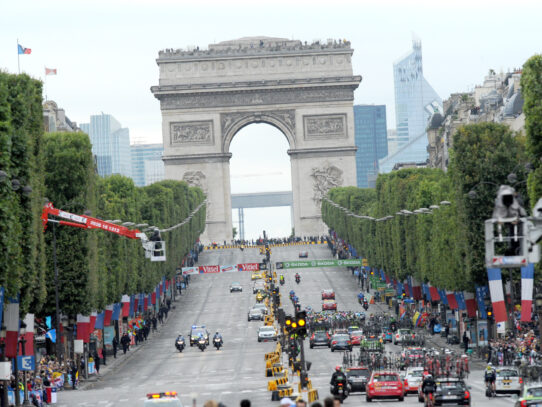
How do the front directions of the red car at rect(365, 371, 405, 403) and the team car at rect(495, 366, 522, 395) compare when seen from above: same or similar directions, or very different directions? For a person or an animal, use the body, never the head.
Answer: same or similar directions

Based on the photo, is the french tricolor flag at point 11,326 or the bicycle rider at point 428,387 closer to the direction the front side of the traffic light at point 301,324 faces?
the bicycle rider

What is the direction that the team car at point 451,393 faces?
away from the camera

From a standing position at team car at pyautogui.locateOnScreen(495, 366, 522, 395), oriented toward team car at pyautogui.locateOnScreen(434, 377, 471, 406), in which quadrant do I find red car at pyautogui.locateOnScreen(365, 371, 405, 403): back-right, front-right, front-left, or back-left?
front-right

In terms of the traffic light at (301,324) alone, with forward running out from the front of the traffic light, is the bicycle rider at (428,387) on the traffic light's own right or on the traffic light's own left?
on the traffic light's own left

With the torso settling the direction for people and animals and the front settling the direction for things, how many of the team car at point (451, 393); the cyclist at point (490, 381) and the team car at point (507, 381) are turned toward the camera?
0

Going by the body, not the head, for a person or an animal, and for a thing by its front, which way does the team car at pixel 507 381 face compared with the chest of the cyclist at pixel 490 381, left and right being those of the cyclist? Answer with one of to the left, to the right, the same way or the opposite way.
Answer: the same way

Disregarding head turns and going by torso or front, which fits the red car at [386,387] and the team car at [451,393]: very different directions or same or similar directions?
same or similar directions

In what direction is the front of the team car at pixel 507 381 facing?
away from the camera

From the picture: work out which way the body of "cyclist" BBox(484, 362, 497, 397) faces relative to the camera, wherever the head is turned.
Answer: away from the camera
